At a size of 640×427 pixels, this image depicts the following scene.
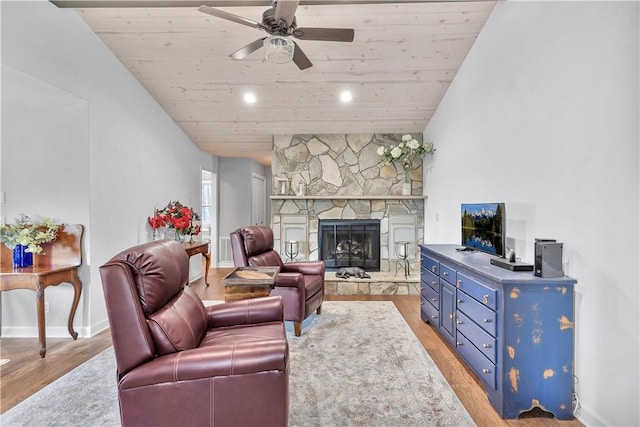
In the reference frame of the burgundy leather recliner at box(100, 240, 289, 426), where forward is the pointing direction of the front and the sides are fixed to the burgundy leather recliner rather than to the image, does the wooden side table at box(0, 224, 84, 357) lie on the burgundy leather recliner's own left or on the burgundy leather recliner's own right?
on the burgundy leather recliner's own left

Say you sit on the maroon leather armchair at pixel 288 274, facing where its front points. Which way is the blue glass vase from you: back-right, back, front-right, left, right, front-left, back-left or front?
back-right

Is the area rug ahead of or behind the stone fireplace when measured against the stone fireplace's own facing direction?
ahead

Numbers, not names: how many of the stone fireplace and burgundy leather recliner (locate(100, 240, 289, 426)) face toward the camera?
1

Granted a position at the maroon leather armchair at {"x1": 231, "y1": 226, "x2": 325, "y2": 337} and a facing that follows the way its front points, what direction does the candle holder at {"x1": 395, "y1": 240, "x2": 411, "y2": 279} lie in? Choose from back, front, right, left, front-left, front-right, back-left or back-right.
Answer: left

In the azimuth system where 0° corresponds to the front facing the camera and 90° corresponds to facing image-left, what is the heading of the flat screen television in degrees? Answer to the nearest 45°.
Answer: approximately 45°

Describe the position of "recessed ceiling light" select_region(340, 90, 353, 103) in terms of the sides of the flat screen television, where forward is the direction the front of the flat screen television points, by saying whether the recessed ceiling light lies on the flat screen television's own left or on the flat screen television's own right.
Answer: on the flat screen television's own right

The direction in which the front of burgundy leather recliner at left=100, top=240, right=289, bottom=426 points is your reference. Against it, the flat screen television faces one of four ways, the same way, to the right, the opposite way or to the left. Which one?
the opposite way

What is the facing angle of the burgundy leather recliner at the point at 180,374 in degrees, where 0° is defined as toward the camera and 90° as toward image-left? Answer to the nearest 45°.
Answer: approximately 270°

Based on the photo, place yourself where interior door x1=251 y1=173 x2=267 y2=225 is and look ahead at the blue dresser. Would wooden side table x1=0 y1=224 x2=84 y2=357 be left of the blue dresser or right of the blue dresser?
right

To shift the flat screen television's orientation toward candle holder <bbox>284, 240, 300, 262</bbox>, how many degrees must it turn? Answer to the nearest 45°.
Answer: approximately 90° to its right

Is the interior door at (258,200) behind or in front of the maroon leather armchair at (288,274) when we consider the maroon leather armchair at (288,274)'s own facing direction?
behind

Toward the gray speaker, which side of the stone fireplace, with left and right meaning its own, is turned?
front
